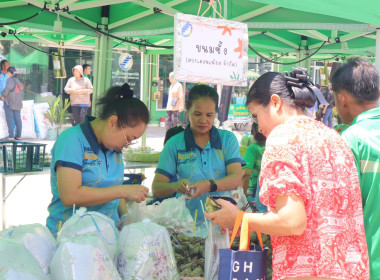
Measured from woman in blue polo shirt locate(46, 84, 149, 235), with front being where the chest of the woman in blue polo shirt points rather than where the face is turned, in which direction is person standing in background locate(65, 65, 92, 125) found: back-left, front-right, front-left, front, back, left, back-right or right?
back-left

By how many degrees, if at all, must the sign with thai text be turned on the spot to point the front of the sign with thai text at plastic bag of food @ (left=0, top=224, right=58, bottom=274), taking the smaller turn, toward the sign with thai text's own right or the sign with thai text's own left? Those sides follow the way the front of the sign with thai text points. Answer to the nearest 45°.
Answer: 0° — it already faces it

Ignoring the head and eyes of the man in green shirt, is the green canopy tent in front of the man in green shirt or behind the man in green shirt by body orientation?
in front

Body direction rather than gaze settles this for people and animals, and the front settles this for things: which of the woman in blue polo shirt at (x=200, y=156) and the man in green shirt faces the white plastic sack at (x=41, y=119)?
the man in green shirt

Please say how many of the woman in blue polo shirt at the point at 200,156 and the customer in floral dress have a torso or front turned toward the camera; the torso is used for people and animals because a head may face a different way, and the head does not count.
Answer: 1

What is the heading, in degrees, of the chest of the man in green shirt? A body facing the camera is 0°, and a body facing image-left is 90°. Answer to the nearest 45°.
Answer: approximately 135°

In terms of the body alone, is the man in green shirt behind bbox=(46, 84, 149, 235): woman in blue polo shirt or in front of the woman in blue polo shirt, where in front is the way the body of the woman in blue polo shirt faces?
in front

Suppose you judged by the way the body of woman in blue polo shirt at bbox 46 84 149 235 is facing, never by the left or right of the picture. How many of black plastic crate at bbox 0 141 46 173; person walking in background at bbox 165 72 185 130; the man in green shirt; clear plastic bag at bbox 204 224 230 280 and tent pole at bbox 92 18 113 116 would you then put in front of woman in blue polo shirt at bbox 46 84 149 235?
2

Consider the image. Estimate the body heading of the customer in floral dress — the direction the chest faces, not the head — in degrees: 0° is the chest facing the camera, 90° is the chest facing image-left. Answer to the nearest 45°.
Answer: approximately 135°

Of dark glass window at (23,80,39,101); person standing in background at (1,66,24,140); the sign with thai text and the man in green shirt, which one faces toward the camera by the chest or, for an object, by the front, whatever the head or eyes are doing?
the sign with thai text

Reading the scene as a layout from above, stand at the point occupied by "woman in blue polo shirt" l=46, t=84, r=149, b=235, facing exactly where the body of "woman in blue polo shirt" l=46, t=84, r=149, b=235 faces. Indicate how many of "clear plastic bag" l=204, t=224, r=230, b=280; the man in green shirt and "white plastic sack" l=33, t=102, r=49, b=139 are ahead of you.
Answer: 2
